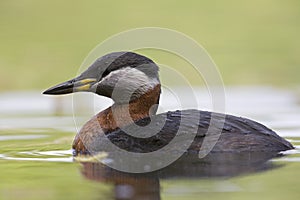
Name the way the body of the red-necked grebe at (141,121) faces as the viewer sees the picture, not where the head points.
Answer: to the viewer's left
